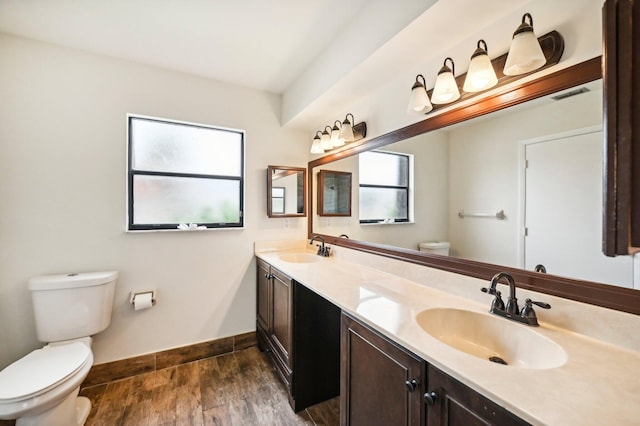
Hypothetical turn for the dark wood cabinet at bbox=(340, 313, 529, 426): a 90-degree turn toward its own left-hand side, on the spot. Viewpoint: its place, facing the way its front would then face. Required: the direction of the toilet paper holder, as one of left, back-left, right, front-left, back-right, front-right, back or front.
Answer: back-right

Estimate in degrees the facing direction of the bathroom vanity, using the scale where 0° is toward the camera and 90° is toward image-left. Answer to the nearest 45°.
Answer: approximately 45°

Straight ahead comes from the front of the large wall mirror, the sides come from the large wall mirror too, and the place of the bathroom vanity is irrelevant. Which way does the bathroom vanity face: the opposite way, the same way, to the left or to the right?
the same way

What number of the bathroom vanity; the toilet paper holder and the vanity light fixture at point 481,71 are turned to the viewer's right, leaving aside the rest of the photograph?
0

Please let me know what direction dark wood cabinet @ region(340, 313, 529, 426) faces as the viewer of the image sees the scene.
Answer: facing the viewer and to the left of the viewer

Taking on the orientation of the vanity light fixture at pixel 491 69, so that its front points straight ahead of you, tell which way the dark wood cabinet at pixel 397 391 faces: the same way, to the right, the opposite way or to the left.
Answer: the same way

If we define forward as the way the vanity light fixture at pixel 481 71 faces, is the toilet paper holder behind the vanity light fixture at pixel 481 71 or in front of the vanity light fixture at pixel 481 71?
in front

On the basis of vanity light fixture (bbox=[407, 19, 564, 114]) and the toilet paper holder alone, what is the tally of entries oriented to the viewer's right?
0

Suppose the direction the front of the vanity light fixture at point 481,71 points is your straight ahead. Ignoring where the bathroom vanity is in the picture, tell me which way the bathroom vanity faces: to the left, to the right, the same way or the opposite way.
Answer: the same way

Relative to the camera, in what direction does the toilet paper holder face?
facing the viewer
